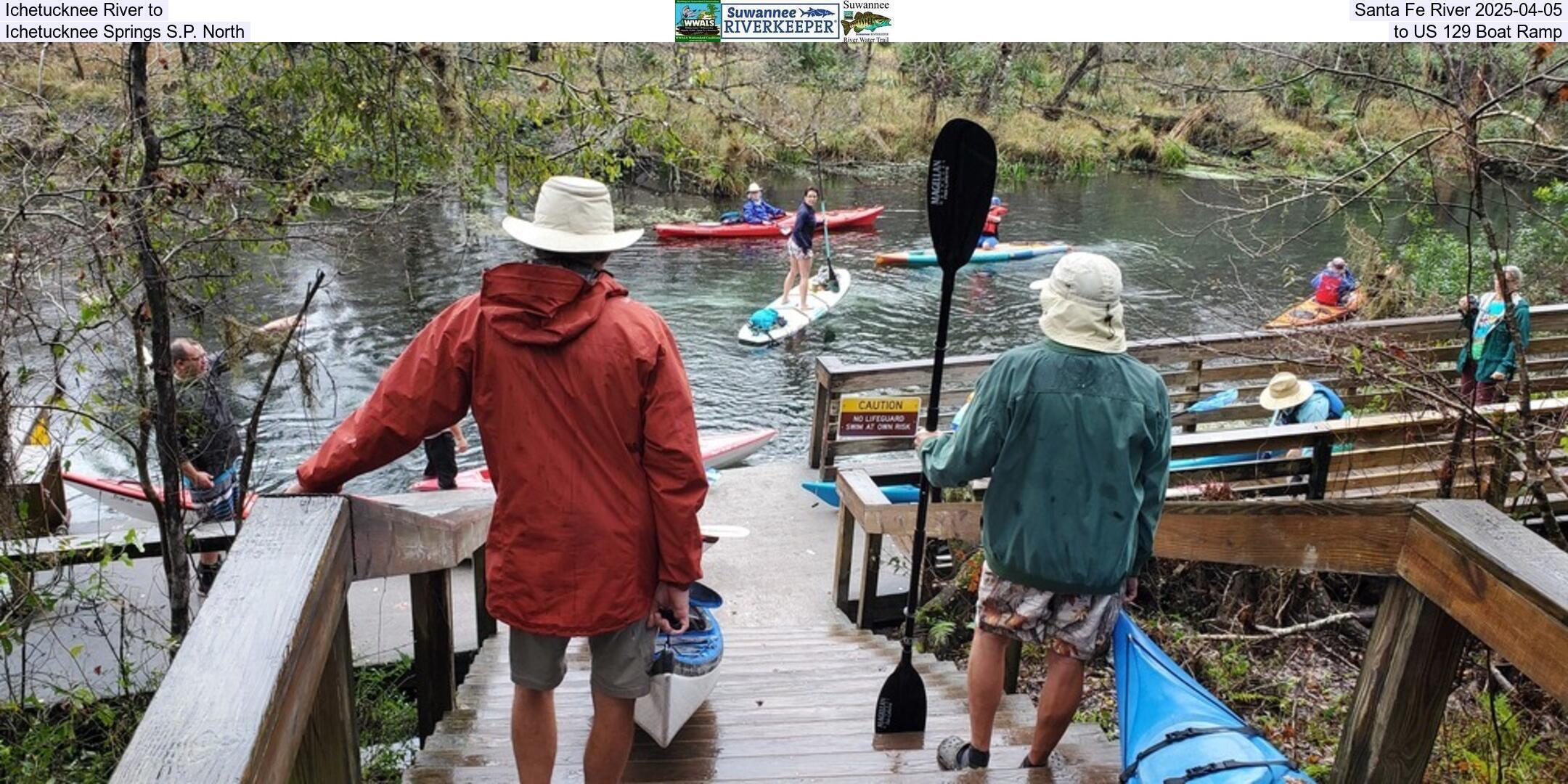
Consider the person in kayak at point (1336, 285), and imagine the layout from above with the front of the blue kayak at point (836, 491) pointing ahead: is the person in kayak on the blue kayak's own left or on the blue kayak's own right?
on the blue kayak's own right

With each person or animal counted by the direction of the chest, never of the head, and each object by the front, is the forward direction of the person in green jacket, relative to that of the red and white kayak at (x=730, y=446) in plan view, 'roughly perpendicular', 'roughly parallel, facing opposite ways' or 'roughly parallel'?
roughly perpendicular

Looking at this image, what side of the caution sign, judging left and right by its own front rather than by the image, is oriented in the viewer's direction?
front

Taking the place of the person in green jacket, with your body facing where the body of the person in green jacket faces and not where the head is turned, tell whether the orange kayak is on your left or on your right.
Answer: on your right

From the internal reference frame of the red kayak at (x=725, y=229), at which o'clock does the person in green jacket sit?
The person in green jacket is roughly at 3 o'clock from the red kayak.

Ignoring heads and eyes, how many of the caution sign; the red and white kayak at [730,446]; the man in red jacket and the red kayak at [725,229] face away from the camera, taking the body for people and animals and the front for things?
1

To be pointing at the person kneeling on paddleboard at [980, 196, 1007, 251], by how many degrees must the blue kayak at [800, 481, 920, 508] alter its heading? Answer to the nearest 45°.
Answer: approximately 90° to its right

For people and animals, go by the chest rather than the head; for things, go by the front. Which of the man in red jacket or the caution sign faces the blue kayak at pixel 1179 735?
the caution sign

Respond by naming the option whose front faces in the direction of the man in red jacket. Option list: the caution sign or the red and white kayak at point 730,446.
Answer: the caution sign

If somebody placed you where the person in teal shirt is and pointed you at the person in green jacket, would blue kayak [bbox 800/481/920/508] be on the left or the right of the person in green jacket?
right

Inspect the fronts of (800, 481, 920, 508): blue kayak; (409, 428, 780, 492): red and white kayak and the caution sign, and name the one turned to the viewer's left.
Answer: the blue kayak

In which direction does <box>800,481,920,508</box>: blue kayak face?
to the viewer's left

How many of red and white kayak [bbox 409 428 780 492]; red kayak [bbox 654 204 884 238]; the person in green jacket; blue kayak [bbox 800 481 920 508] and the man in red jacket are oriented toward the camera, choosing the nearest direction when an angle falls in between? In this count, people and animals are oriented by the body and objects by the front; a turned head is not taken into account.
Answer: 0

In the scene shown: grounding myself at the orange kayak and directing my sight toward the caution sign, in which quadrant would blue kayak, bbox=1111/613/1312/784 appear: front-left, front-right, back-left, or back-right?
front-left

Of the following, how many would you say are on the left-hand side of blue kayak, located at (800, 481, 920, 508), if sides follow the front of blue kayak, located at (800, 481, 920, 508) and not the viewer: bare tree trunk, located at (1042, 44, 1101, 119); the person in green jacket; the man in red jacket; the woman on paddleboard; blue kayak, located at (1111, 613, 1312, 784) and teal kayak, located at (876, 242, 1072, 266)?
3

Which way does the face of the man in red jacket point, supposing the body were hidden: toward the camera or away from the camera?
away from the camera

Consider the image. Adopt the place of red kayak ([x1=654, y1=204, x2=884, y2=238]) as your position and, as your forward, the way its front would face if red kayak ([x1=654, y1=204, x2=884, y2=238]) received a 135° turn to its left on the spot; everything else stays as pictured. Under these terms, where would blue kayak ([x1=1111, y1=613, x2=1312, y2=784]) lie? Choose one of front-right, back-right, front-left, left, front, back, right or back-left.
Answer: back-left

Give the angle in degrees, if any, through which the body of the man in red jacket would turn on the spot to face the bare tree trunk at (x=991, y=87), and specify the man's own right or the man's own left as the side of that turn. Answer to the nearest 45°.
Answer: approximately 45° to the man's own right

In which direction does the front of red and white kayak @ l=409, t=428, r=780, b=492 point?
to the viewer's right

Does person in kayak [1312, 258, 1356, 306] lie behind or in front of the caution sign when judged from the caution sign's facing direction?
behind

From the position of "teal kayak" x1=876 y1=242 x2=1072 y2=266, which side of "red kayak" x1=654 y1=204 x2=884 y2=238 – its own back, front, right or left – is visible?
front
